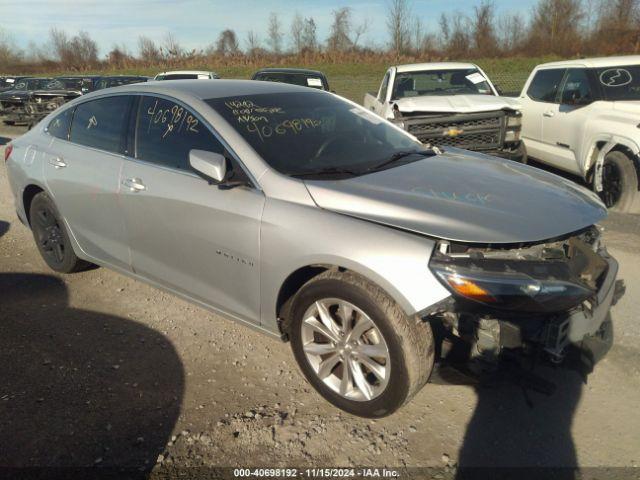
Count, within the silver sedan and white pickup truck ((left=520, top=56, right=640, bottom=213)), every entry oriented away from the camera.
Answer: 0

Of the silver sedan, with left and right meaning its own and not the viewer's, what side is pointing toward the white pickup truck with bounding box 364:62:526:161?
left

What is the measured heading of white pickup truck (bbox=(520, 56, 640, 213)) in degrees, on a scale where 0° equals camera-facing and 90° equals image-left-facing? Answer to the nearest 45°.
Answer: approximately 315°

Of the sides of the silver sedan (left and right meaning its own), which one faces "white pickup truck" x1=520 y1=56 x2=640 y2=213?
left

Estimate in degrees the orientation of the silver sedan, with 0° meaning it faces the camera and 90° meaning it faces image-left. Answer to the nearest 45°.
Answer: approximately 315°

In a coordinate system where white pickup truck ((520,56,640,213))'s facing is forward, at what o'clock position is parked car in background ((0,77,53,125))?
The parked car in background is roughly at 5 o'clock from the white pickup truck.

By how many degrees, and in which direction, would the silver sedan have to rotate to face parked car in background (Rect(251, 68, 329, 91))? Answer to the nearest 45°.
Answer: approximately 135° to its left

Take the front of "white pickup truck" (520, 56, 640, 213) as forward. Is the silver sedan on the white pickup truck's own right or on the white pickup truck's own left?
on the white pickup truck's own right
